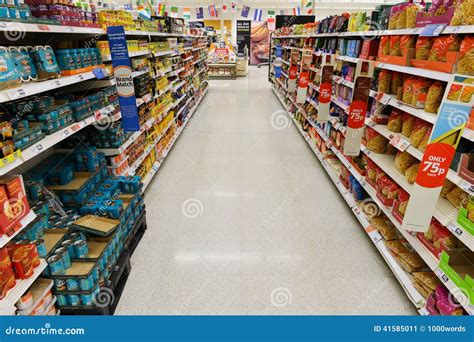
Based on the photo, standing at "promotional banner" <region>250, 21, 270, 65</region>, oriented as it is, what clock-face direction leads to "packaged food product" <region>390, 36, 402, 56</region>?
The packaged food product is roughly at 12 o'clock from the promotional banner.

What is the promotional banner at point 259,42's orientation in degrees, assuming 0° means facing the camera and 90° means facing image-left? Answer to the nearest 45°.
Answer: approximately 0°

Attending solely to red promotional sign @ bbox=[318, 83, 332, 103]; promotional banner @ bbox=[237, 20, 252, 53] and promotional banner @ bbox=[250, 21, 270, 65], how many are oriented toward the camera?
3

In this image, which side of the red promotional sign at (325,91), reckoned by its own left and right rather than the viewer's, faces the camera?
front

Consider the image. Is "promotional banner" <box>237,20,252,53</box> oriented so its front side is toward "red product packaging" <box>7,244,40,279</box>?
yes

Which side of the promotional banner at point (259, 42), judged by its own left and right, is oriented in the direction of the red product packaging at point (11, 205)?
front

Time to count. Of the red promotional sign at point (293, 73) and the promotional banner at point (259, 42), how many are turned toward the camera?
2

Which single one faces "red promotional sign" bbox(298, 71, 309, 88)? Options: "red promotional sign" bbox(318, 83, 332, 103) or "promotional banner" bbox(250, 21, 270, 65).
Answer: the promotional banner

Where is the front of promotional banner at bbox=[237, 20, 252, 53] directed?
toward the camera

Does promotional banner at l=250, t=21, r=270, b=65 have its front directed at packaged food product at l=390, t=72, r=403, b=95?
yes

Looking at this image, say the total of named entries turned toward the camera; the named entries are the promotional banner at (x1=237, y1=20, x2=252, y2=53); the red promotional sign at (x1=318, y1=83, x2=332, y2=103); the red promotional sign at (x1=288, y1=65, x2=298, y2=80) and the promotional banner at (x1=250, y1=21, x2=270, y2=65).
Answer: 4

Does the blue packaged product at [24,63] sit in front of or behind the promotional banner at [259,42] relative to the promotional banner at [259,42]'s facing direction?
in front

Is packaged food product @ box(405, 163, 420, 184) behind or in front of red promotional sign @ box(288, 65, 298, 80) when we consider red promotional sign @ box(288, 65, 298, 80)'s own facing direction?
in front

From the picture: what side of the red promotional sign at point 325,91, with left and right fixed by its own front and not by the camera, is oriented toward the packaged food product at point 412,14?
front

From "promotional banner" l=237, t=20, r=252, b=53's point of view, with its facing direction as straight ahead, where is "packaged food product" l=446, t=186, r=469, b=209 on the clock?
The packaged food product is roughly at 12 o'clock from the promotional banner.
